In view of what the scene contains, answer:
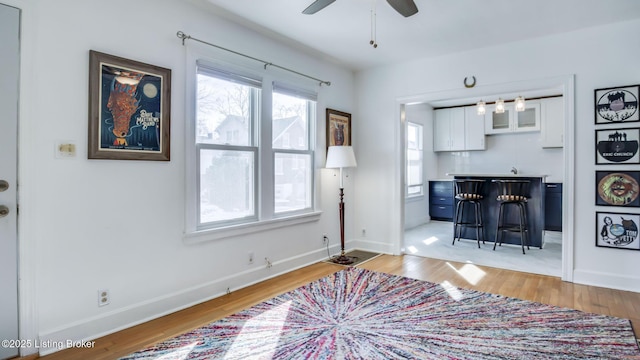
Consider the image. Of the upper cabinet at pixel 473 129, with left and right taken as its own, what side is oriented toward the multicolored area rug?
front

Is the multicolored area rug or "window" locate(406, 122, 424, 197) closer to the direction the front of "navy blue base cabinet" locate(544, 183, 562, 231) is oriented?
the multicolored area rug

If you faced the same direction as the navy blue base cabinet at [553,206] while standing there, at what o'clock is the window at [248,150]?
The window is roughly at 1 o'clock from the navy blue base cabinet.

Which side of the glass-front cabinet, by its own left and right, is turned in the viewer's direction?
front

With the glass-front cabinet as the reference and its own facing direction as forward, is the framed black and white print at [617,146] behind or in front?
in front

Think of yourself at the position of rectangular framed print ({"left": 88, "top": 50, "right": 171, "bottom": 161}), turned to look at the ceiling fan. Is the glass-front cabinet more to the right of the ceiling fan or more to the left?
left

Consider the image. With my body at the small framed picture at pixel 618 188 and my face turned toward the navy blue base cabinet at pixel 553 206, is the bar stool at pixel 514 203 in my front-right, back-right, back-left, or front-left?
front-left

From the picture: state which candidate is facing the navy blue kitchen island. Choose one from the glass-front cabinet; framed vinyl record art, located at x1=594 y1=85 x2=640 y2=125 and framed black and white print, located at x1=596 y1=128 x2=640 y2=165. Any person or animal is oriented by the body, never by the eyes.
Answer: the glass-front cabinet

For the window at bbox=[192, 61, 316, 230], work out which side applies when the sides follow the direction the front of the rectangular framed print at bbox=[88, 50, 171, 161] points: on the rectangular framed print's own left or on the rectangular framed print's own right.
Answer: on the rectangular framed print's own left
